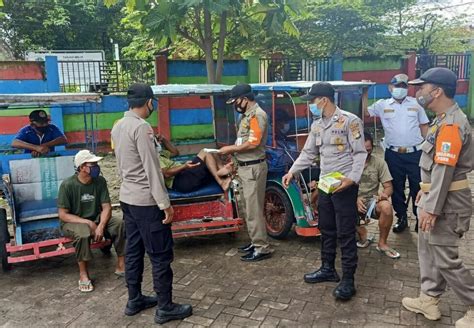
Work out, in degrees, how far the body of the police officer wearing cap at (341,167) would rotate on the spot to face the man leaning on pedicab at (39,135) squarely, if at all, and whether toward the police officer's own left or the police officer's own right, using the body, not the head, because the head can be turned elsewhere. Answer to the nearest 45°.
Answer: approximately 45° to the police officer's own right

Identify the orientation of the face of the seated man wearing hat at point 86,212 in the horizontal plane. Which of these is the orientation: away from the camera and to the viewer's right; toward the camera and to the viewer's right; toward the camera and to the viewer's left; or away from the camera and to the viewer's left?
toward the camera and to the viewer's right

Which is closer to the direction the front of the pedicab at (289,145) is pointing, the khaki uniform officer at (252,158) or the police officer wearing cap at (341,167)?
the police officer wearing cap

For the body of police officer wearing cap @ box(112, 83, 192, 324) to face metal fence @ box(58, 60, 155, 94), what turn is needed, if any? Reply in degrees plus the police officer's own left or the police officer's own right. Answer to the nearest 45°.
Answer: approximately 45° to the police officer's own left

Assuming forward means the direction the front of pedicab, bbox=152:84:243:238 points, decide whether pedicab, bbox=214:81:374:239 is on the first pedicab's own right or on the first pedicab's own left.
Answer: on the first pedicab's own left

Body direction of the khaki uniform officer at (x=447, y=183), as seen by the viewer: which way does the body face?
to the viewer's left

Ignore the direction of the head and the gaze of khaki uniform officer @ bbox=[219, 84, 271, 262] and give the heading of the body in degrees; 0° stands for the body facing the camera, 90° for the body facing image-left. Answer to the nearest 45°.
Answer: approximately 90°

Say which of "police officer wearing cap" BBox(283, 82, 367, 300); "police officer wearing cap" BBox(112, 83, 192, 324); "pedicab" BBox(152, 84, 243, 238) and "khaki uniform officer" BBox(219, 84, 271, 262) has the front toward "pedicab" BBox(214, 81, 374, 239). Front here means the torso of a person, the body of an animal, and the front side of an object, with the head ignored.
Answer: "police officer wearing cap" BBox(112, 83, 192, 324)

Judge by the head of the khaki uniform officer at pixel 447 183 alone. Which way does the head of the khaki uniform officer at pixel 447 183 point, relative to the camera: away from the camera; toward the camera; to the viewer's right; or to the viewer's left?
to the viewer's left

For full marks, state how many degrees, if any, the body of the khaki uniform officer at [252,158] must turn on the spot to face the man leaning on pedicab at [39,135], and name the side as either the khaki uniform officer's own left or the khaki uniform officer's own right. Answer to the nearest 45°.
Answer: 0° — they already face them
